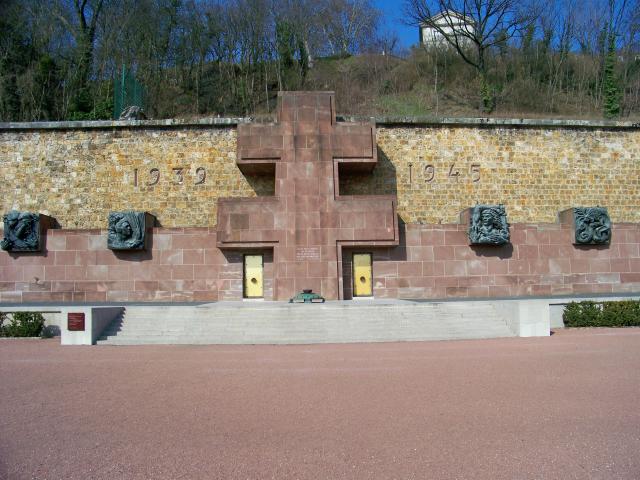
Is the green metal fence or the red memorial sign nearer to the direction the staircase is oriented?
the red memorial sign

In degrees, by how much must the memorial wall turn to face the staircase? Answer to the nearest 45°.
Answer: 0° — it already faces it

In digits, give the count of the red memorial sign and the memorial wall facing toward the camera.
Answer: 2

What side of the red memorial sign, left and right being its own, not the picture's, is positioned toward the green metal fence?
back

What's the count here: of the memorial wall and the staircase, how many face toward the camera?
2

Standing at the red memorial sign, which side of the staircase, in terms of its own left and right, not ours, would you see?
right

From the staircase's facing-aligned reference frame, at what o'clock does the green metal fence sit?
The green metal fence is roughly at 5 o'clock from the staircase.

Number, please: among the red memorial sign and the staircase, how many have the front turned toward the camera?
2
